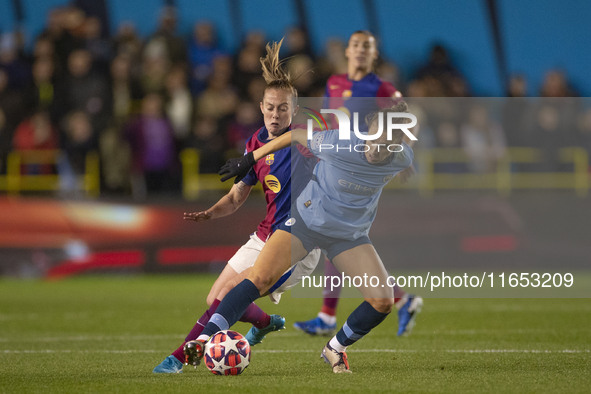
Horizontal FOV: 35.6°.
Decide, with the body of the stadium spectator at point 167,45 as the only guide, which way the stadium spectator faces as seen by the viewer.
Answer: toward the camera

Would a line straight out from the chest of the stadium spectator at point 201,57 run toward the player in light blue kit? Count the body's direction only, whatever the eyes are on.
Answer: yes

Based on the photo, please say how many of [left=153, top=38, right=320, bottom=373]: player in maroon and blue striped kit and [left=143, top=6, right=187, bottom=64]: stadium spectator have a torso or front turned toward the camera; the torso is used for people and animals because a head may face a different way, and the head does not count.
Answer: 2

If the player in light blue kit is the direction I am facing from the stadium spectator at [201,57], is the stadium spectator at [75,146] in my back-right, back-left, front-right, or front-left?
front-right

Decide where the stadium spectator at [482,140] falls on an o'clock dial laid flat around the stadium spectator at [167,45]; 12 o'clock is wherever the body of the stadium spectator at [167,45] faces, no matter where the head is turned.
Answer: the stadium spectator at [482,140] is roughly at 9 o'clock from the stadium spectator at [167,45].

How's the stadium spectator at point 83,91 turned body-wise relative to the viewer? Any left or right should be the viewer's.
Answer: facing the viewer

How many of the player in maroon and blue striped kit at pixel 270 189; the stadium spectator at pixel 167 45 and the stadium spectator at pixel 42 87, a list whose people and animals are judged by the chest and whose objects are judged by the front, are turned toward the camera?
3

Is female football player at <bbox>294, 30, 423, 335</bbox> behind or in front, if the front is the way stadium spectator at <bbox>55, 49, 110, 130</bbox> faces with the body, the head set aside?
in front

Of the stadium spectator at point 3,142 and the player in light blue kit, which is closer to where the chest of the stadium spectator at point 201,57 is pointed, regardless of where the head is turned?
the player in light blue kit
